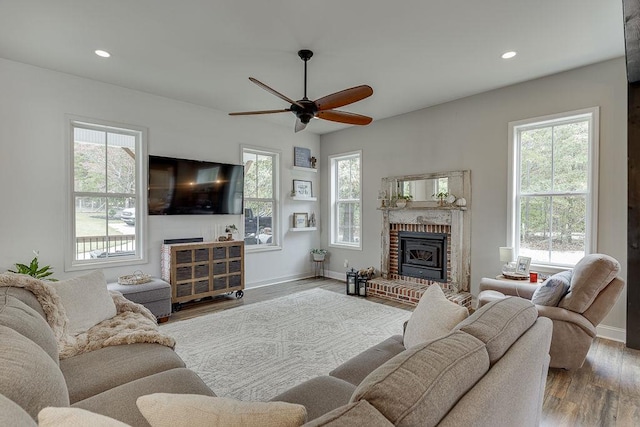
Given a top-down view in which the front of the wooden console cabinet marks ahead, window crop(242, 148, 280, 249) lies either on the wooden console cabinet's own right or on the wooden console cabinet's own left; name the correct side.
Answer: on the wooden console cabinet's own left

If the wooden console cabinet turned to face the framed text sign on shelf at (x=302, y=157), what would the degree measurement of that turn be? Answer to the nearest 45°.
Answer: approximately 90° to its left

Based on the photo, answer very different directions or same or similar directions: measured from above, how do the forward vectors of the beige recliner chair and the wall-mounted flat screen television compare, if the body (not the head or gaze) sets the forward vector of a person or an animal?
very different directions

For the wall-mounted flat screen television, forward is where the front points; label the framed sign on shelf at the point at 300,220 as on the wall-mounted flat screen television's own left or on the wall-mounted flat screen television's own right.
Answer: on the wall-mounted flat screen television's own left

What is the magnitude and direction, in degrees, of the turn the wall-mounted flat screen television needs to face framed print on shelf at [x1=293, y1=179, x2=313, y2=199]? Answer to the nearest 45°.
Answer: approximately 90° to its left

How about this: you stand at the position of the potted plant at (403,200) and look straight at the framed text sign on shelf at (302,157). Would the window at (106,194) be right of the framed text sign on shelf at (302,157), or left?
left

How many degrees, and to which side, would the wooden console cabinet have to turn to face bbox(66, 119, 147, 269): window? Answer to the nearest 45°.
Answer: approximately 135° to its right

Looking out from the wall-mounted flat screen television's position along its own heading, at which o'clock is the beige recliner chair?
The beige recliner chair is roughly at 12 o'clock from the wall-mounted flat screen television.

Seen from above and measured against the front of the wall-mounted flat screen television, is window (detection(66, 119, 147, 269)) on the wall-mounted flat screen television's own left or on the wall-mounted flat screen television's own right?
on the wall-mounted flat screen television's own right

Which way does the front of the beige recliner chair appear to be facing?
to the viewer's left
